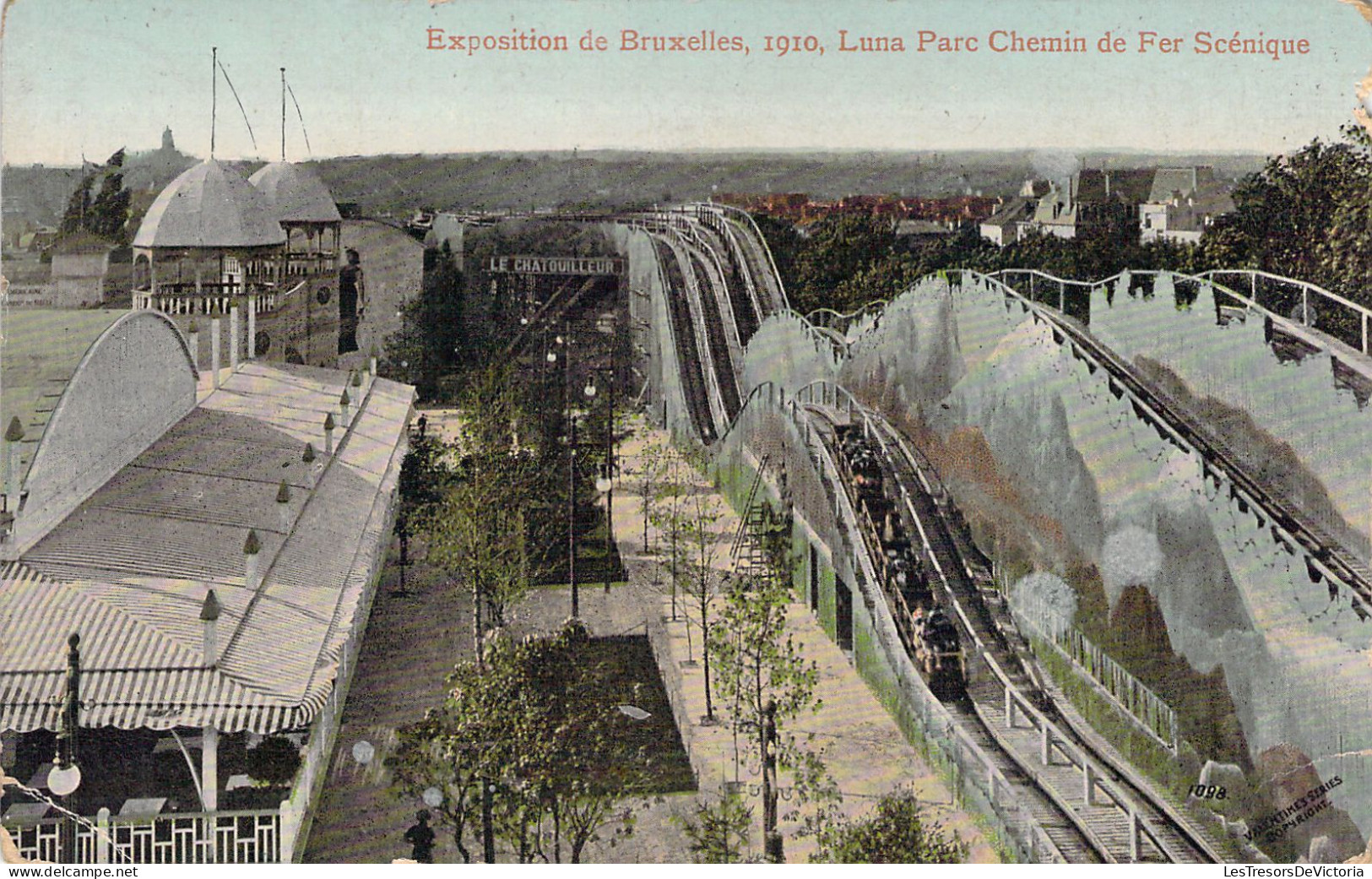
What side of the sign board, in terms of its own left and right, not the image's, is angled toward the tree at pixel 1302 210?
left

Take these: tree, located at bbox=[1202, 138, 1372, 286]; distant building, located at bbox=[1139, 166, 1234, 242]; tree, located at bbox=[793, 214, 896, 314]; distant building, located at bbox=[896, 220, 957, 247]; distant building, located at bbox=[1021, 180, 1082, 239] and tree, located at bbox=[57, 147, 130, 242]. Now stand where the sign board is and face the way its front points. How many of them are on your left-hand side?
5

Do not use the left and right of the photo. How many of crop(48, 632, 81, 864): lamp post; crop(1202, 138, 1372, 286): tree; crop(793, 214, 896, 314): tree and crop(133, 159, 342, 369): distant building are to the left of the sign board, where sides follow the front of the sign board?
2

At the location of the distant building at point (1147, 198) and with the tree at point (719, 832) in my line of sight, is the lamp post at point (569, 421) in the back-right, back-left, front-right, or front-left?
front-right

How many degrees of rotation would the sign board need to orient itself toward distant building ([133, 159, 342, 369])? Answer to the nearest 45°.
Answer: approximately 90° to its right

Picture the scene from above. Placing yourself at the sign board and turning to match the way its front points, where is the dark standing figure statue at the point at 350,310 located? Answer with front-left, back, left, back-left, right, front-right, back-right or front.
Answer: right

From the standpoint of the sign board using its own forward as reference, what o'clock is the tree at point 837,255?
The tree is roughly at 9 o'clock from the sign board.

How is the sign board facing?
toward the camera

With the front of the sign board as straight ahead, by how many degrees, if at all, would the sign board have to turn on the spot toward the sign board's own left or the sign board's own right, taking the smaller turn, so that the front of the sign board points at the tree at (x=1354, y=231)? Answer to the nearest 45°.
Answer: approximately 90° to the sign board's own left

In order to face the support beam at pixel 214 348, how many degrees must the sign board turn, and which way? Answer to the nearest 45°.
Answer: approximately 90° to its right
